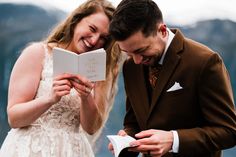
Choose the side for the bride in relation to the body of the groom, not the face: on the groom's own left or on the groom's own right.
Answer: on the groom's own right

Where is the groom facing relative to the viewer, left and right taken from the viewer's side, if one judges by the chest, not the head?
facing the viewer and to the left of the viewer

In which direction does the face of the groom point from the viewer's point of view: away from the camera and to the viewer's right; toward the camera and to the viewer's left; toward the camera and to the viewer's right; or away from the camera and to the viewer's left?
toward the camera and to the viewer's left
